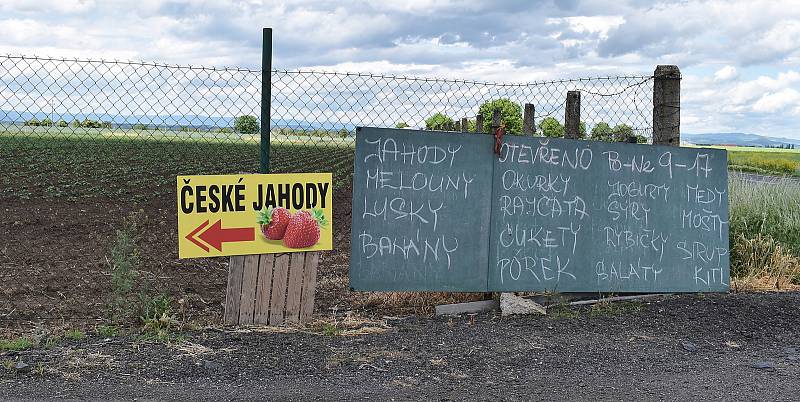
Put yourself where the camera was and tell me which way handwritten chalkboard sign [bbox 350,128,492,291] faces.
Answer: facing the viewer

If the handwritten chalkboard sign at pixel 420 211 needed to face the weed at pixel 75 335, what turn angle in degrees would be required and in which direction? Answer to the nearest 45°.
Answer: approximately 45° to its right

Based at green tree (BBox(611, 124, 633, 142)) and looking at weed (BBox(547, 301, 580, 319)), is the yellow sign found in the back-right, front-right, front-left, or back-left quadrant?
front-right

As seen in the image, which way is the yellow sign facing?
toward the camera

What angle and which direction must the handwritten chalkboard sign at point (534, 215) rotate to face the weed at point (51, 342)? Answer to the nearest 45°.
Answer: approximately 45° to its right

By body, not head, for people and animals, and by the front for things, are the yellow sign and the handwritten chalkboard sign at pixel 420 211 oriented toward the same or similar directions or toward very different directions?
same or similar directions

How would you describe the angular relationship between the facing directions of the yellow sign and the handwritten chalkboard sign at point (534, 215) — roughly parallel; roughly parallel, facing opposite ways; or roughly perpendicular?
roughly parallel

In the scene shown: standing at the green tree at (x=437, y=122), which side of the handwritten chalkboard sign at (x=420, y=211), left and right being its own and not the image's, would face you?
back

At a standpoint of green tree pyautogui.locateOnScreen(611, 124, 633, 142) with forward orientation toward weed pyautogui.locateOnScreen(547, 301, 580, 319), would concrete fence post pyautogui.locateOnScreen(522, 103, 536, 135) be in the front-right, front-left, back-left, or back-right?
front-right

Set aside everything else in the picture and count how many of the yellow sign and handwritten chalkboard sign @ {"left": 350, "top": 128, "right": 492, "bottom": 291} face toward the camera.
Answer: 2

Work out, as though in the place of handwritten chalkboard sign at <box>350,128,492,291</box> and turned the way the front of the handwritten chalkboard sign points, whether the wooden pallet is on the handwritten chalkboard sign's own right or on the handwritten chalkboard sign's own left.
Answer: on the handwritten chalkboard sign's own right
